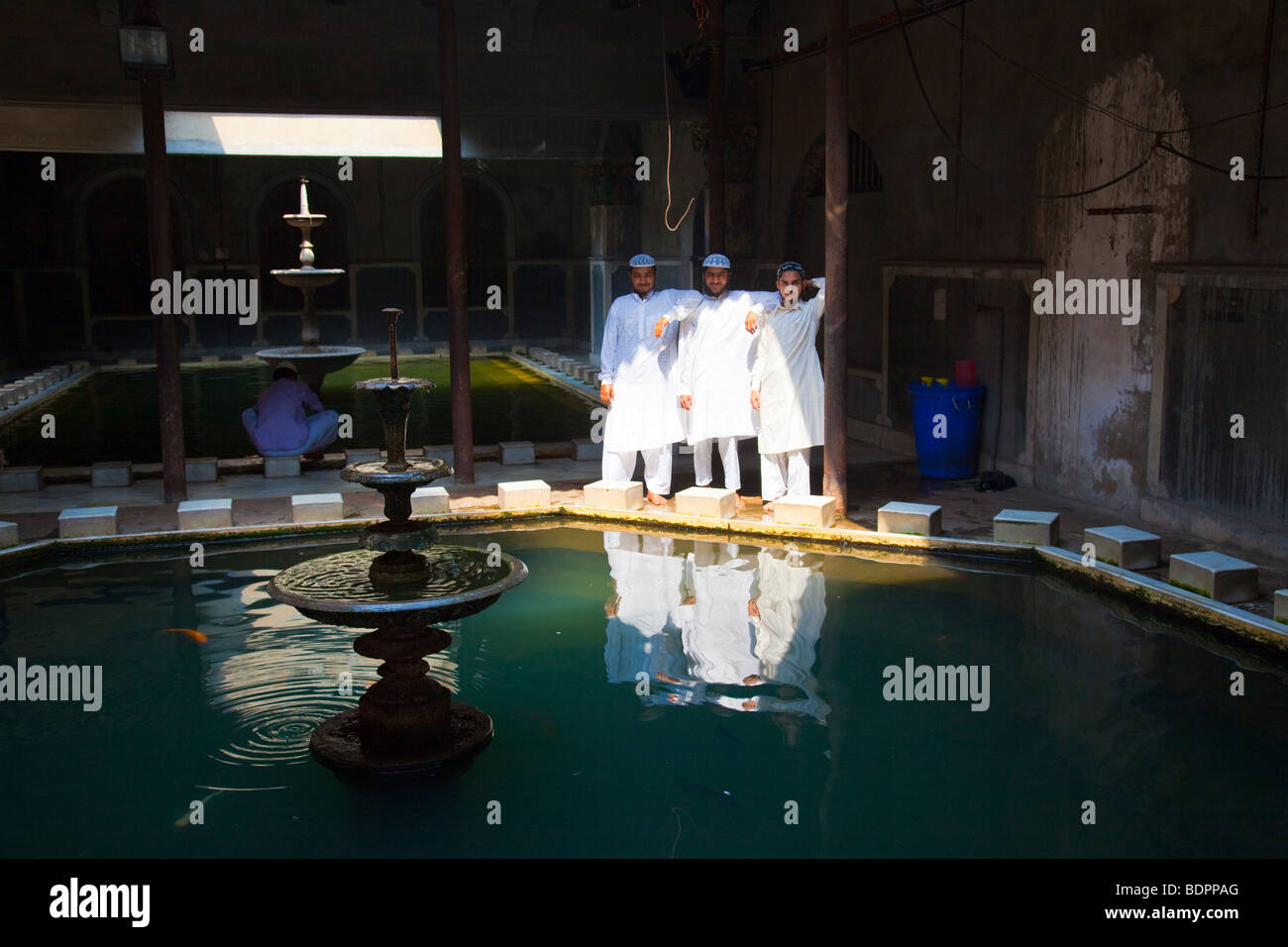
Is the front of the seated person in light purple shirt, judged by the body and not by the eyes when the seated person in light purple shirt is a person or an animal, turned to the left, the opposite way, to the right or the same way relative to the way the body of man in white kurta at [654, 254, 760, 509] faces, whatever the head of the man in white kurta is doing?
the opposite way

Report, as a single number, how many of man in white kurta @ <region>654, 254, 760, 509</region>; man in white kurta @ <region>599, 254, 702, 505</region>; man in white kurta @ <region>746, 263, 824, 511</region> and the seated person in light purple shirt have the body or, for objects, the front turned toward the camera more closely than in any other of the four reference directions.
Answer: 3

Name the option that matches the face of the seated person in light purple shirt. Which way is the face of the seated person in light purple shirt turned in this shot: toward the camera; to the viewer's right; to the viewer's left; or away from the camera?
away from the camera

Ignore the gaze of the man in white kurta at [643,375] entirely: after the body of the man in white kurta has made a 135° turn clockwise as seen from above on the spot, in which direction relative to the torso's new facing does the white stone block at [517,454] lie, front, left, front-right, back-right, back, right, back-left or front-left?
front

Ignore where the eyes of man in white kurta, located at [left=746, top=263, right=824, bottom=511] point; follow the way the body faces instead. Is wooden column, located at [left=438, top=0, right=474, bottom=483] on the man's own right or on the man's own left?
on the man's own right

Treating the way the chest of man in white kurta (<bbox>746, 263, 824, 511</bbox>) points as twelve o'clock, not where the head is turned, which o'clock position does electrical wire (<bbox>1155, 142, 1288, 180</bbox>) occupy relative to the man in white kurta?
The electrical wire is roughly at 10 o'clock from the man in white kurta.

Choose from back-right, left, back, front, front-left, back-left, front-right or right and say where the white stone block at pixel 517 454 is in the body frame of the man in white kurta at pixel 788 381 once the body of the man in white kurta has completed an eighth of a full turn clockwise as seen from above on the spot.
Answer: right

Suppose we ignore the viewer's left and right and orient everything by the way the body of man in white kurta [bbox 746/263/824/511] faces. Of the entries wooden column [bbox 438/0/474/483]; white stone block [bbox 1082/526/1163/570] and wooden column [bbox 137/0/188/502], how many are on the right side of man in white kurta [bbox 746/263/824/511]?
2

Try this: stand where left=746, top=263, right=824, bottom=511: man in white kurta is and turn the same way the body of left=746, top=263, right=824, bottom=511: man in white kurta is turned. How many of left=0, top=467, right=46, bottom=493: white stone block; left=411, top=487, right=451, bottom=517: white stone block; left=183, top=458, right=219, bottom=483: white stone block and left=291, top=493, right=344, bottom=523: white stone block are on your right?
4

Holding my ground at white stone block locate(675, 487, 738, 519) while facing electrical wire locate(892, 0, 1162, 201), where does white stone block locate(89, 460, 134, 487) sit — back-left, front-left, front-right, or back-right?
back-left

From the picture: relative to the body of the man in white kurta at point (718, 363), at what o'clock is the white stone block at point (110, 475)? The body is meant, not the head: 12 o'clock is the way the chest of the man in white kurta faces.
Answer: The white stone block is roughly at 3 o'clock from the man in white kurta.

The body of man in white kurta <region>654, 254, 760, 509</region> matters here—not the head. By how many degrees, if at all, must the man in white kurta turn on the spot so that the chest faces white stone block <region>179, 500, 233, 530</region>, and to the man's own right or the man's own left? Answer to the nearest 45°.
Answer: approximately 90° to the man's own right

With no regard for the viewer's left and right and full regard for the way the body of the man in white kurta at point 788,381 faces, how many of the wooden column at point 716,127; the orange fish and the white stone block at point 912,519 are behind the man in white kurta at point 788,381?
1

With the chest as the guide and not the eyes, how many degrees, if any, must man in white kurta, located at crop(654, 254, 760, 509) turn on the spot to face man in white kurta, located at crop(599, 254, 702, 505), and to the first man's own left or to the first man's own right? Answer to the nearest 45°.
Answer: approximately 90° to the first man's own right

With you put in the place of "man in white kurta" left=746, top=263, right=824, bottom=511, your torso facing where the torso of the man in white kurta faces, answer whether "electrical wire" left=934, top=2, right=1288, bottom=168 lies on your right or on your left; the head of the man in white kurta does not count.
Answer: on your left

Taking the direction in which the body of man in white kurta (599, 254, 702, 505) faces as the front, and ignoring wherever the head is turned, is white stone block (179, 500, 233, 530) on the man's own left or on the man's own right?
on the man's own right

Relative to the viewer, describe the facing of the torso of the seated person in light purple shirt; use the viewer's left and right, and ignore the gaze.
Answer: facing away from the viewer
